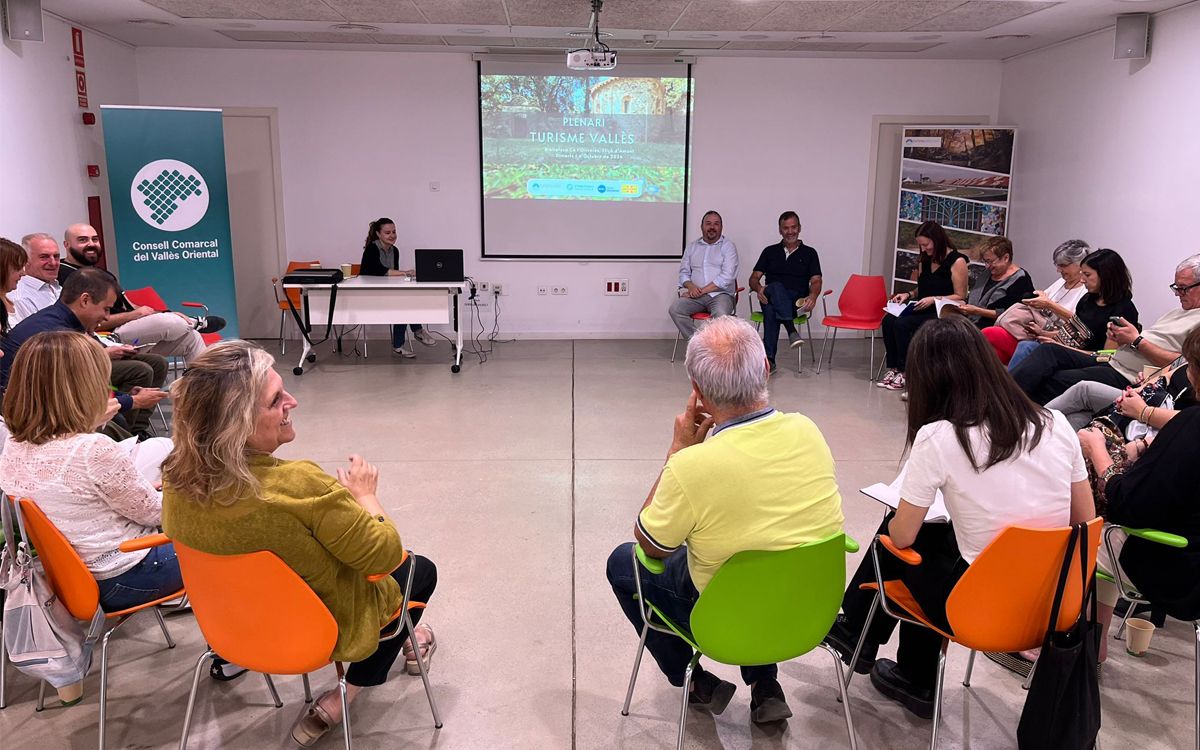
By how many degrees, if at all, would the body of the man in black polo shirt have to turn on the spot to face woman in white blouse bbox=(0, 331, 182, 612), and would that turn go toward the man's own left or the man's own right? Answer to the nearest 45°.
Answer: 0° — they already face them

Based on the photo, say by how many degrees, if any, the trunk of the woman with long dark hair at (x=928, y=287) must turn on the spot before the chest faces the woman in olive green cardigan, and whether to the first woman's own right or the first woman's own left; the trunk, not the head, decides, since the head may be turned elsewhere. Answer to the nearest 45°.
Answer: approximately 45° to the first woman's own left

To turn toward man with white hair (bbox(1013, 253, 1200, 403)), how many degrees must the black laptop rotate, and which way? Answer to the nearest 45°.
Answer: approximately 135° to its right

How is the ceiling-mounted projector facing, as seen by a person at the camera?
facing away from the viewer

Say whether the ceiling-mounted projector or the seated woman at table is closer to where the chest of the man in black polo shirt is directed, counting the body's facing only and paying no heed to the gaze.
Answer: the ceiling-mounted projector

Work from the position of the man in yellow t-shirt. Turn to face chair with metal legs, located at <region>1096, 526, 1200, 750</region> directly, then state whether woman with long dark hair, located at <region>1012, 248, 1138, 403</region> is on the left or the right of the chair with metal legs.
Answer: left

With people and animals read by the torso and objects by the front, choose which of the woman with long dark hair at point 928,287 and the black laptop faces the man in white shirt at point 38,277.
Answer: the woman with long dark hair

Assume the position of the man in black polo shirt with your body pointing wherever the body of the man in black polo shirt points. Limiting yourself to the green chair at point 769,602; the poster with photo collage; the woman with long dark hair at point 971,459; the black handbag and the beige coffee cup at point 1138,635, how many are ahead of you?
4

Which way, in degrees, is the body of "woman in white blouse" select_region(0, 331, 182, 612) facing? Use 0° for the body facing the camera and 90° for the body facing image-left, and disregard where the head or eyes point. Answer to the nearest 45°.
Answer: approximately 225°

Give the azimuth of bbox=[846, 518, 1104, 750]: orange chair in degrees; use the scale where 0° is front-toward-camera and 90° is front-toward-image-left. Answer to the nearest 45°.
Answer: approximately 135°
